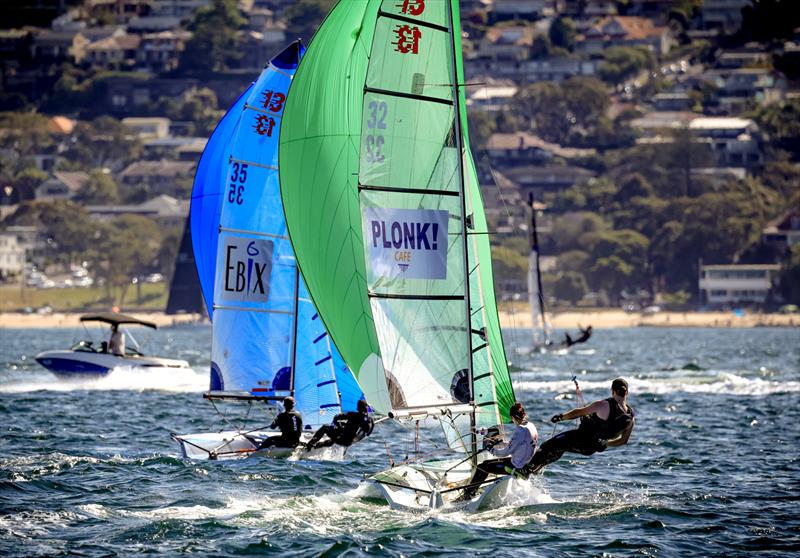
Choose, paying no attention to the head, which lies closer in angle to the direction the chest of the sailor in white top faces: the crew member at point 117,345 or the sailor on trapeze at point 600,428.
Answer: the crew member

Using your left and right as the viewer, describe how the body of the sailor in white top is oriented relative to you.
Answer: facing to the left of the viewer

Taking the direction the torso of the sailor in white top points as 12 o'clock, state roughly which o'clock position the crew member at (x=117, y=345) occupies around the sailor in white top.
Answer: The crew member is roughly at 2 o'clock from the sailor in white top.

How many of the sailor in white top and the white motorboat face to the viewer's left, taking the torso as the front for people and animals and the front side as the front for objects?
2

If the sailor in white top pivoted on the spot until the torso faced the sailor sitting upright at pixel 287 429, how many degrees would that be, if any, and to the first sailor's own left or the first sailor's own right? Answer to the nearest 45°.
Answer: approximately 45° to the first sailor's own right

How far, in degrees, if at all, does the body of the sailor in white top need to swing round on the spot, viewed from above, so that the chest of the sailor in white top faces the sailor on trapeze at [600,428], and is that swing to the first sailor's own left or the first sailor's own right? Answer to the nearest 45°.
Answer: approximately 180°

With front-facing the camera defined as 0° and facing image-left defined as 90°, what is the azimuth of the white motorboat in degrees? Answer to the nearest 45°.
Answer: approximately 90°

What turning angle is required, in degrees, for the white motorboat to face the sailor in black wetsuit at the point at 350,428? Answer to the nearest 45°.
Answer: approximately 90° to its left

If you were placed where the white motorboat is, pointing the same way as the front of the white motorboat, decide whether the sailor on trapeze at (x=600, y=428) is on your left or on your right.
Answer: on your left

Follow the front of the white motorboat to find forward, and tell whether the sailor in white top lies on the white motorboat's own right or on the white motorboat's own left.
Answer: on the white motorboat's own left

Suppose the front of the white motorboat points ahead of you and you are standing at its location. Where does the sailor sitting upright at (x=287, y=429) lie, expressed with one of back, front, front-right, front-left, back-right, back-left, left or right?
left
